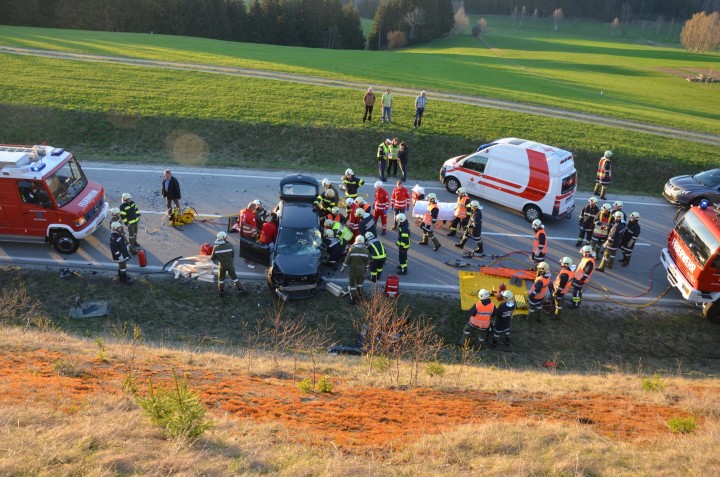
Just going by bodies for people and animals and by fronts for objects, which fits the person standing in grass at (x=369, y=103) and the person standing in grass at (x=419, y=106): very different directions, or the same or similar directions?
same or similar directions

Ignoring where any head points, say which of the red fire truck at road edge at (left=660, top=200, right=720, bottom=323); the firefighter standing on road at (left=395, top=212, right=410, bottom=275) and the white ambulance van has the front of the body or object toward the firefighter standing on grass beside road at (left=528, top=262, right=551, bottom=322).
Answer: the red fire truck at road edge

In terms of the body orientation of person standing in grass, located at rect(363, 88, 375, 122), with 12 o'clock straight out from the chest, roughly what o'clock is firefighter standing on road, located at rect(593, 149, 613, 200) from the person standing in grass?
The firefighter standing on road is roughly at 10 o'clock from the person standing in grass.

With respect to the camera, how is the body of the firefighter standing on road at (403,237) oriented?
to the viewer's left

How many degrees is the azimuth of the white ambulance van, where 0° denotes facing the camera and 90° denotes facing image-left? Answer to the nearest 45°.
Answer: approximately 135°

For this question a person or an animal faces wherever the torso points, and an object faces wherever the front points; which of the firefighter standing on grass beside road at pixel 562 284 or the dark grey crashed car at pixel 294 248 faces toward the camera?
the dark grey crashed car

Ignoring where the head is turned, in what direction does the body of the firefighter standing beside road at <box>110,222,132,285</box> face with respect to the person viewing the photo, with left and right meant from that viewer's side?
facing to the right of the viewer

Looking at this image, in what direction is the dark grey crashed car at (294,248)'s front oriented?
toward the camera

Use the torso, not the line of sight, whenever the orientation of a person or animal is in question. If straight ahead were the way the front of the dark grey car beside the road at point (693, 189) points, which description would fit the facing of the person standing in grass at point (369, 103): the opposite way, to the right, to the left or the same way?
to the left

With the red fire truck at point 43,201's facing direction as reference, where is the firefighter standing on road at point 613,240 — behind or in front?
in front

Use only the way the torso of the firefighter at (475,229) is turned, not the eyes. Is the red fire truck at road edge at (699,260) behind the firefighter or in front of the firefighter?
behind

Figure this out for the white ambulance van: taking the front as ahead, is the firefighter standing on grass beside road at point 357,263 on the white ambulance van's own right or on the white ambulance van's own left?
on the white ambulance van's own left

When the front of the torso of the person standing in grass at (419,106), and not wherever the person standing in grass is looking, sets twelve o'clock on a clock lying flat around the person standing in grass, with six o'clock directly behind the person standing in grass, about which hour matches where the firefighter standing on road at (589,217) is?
The firefighter standing on road is roughly at 11 o'clock from the person standing in grass.

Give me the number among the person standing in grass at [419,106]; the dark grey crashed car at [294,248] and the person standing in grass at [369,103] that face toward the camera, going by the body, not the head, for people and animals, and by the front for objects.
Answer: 3

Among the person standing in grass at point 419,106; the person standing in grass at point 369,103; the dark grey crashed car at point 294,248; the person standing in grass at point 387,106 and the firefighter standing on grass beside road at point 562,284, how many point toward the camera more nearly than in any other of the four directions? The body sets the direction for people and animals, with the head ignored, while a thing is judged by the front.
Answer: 4

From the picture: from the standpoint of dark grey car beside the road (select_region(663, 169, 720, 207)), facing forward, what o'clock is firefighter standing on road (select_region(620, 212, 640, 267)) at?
The firefighter standing on road is roughly at 11 o'clock from the dark grey car beside the road.

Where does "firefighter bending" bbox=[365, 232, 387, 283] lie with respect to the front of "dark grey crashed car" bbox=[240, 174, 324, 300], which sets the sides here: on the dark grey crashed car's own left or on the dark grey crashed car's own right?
on the dark grey crashed car's own left

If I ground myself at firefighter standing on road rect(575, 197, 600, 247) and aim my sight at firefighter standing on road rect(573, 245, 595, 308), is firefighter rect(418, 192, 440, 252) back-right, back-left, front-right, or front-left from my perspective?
front-right

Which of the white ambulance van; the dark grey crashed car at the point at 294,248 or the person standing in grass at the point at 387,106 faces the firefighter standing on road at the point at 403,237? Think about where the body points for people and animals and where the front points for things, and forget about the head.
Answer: the person standing in grass
